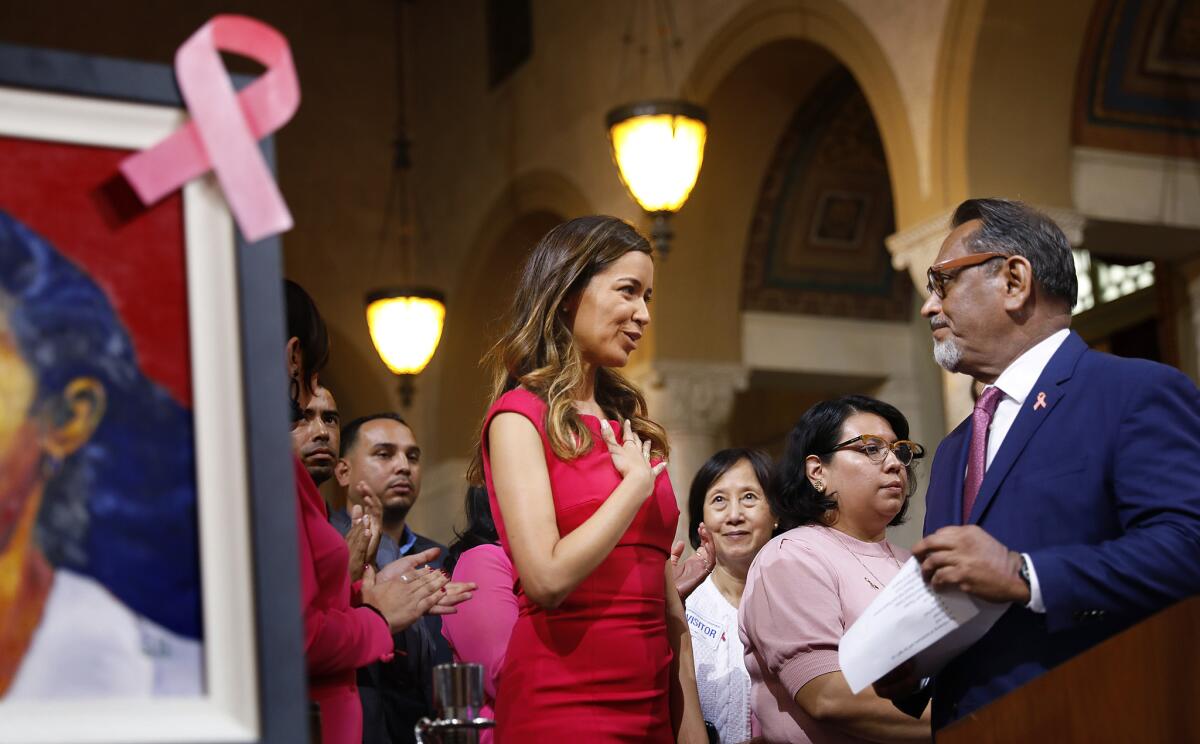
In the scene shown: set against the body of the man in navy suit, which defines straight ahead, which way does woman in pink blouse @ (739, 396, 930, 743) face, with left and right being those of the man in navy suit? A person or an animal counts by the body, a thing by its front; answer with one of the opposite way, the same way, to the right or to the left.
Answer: to the left

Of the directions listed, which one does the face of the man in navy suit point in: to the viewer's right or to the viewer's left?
to the viewer's left

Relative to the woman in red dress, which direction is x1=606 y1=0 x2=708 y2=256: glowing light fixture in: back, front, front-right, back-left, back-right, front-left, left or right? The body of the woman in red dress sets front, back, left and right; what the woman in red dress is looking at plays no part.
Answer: back-left

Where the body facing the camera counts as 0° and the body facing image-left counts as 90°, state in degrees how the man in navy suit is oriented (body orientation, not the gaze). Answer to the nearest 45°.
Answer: approximately 45°

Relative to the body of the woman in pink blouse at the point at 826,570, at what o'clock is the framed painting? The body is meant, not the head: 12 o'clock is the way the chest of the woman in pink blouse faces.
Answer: The framed painting is roughly at 2 o'clock from the woman in pink blouse.

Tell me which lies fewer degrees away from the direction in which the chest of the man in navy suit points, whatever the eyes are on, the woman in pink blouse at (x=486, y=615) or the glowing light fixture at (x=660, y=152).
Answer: the woman in pink blouse

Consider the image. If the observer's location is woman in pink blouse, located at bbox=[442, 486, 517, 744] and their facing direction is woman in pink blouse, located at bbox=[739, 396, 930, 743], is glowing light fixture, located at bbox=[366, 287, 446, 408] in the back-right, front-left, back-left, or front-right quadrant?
back-left

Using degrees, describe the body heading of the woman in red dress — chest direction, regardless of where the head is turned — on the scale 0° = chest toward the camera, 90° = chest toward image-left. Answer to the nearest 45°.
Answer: approximately 315°

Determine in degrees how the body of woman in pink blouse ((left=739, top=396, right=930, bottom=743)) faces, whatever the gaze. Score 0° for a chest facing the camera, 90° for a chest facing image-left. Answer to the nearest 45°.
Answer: approximately 315°

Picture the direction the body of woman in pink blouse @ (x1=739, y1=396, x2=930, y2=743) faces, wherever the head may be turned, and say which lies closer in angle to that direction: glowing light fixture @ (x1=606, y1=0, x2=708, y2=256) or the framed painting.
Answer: the framed painting

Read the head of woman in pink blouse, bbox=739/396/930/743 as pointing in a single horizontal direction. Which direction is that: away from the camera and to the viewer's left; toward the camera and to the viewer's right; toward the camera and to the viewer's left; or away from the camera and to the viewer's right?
toward the camera and to the viewer's right
